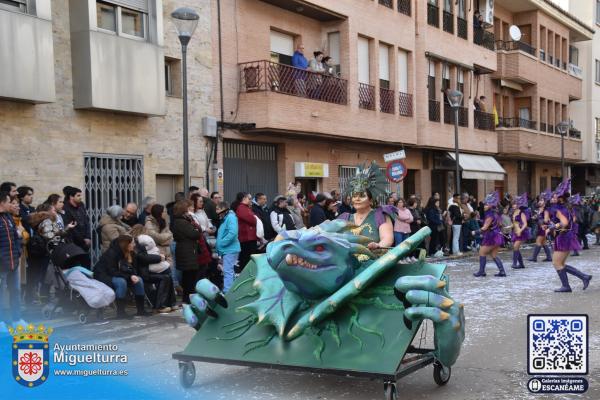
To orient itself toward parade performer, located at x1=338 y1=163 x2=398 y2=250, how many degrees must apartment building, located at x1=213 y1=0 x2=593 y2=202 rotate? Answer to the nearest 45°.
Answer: approximately 45° to its right

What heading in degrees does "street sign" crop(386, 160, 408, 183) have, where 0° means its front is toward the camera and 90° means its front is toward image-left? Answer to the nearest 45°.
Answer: approximately 0°

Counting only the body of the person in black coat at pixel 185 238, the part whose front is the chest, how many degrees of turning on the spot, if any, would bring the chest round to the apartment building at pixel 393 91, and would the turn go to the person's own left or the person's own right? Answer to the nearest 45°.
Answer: approximately 45° to the person's own left

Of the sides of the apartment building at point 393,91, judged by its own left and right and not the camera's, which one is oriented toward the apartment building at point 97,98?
right

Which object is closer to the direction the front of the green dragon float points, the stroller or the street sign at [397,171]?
the stroller
